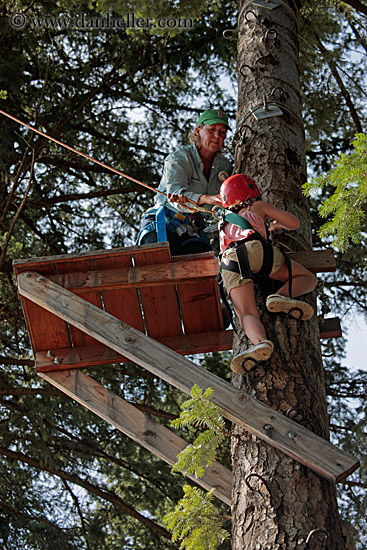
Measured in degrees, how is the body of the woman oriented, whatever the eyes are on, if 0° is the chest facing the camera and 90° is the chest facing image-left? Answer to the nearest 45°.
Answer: approximately 315°

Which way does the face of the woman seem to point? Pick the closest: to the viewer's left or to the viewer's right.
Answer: to the viewer's right
